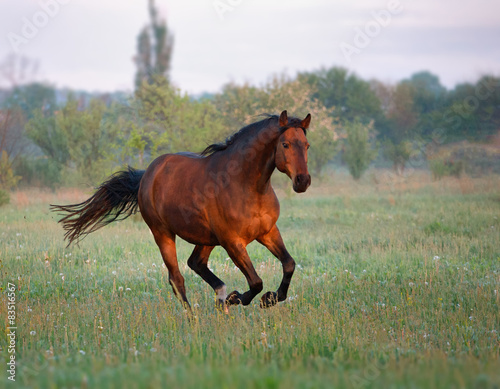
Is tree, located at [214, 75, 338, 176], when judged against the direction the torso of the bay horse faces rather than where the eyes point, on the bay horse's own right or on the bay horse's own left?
on the bay horse's own left

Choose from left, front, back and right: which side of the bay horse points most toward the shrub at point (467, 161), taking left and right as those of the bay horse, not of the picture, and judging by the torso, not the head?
left

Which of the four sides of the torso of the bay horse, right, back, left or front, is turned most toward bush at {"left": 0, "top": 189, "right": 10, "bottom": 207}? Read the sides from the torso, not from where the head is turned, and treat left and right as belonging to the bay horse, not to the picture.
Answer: back

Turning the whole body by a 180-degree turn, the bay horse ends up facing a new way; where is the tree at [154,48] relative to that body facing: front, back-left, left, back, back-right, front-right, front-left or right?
front-right

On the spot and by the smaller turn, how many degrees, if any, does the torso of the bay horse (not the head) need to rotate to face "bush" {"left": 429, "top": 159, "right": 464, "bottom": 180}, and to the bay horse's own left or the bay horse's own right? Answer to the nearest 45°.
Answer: approximately 90° to the bay horse's own left

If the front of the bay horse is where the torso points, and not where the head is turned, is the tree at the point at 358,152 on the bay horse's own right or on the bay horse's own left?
on the bay horse's own left

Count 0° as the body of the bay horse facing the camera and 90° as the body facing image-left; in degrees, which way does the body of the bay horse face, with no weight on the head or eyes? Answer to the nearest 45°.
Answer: approximately 315°
